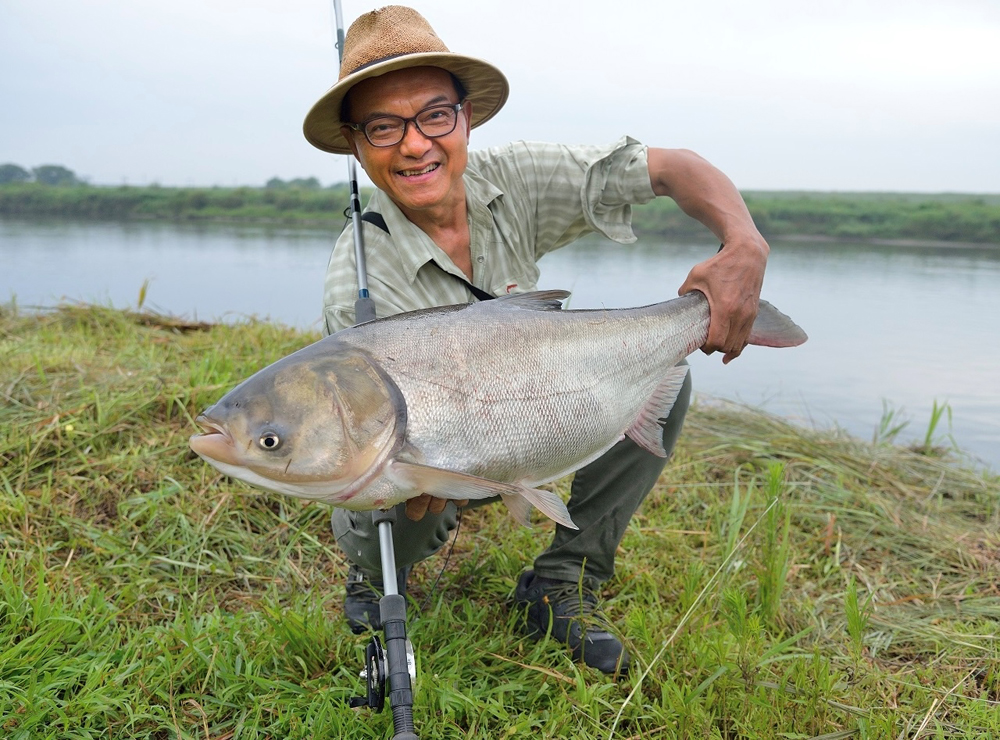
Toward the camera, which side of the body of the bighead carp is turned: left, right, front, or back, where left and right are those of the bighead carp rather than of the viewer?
left

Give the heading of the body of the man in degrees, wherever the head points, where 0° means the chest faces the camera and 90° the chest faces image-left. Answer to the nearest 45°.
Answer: approximately 0°
